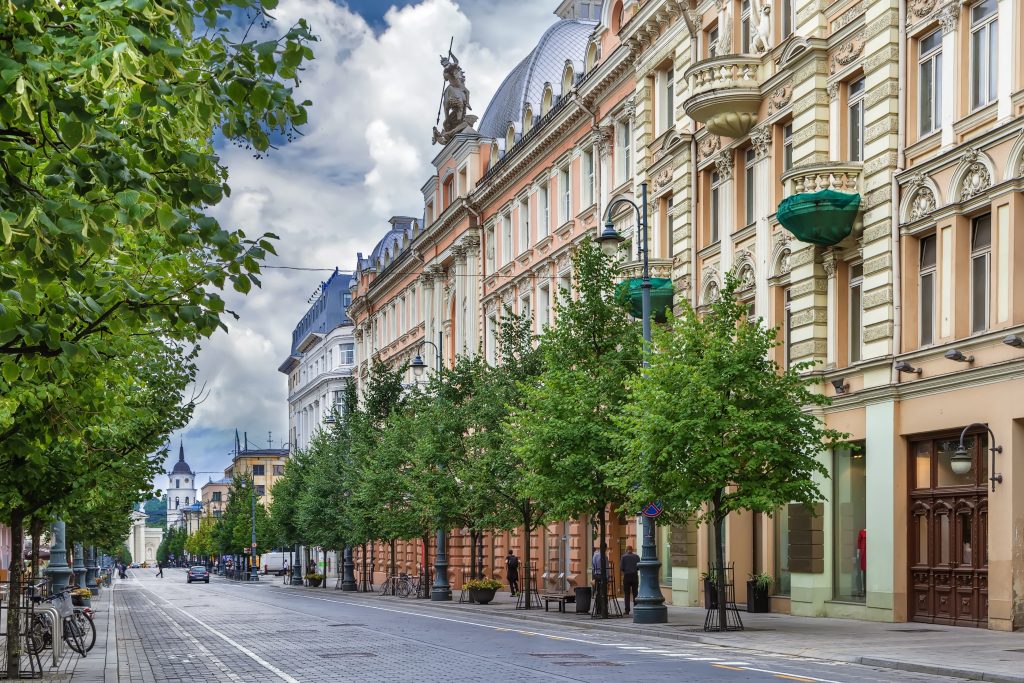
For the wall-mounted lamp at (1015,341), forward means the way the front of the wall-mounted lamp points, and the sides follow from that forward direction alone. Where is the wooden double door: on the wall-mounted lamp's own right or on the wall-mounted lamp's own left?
on the wall-mounted lamp's own right

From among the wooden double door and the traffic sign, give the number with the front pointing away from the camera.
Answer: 0

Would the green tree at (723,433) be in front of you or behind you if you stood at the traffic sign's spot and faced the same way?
in front

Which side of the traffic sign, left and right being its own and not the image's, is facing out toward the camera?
front

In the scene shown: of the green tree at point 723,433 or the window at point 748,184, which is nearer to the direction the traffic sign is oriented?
the green tree

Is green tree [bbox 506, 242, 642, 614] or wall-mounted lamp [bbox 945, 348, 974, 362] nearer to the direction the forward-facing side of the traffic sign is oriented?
the wall-mounted lamp

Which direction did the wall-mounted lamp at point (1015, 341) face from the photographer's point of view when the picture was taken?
facing the viewer and to the left of the viewer
